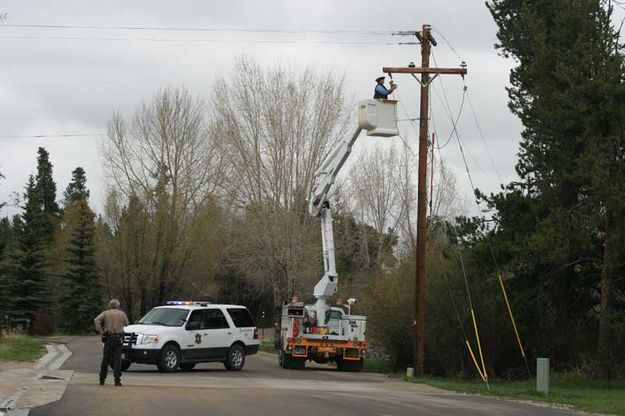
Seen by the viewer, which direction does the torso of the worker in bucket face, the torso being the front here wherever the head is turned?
to the viewer's right

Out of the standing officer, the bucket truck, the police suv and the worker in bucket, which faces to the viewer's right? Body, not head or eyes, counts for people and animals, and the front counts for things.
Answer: the worker in bucket

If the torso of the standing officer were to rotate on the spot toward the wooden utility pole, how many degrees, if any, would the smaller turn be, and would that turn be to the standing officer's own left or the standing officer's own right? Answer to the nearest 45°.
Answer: approximately 45° to the standing officer's own right

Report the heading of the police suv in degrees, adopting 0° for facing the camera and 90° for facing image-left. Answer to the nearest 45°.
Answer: approximately 45°

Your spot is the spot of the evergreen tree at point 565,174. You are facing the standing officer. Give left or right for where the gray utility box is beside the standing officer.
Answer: left

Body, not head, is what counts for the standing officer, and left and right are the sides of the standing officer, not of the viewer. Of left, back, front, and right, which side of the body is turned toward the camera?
back

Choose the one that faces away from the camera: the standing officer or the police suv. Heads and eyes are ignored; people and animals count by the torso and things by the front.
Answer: the standing officer

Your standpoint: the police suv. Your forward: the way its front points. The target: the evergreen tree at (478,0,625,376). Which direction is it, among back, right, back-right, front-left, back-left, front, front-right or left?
back-left
